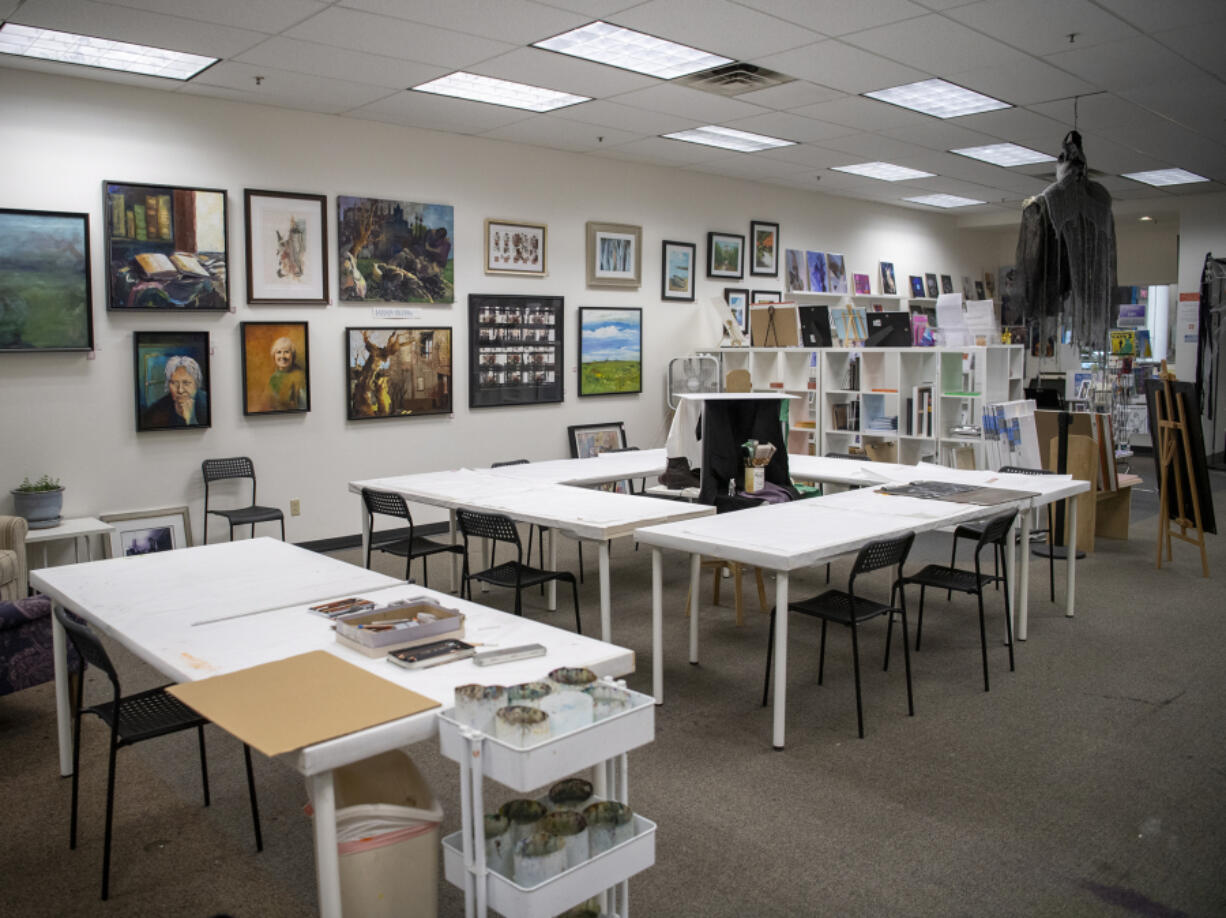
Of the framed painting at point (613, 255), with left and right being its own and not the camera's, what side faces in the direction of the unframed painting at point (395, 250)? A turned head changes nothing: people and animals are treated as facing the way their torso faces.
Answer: right

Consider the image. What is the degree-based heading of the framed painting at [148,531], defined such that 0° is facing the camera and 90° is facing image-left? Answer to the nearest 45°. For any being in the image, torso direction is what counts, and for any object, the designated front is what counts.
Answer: approximately 0°

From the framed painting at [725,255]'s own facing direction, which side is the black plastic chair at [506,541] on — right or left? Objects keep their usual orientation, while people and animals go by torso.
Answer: on its right

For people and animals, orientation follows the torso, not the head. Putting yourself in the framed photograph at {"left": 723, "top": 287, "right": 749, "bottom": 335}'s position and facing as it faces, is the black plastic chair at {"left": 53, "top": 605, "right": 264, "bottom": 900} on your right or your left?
on your right

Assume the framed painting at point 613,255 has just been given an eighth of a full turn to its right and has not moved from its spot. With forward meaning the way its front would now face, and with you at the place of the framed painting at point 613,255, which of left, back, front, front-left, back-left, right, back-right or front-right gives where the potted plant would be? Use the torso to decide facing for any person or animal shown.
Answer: front-right

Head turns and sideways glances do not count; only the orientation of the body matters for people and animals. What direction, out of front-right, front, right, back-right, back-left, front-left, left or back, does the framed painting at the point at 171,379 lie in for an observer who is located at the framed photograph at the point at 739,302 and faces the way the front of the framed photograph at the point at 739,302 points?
right

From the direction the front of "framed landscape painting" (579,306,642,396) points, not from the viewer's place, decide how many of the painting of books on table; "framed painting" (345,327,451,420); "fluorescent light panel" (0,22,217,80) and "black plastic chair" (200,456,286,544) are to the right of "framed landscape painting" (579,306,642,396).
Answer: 4

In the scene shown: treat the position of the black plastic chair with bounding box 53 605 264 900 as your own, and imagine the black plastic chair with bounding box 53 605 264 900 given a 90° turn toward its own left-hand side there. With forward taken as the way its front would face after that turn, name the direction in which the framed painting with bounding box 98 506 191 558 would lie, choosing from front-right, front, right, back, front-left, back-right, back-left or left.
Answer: front-right

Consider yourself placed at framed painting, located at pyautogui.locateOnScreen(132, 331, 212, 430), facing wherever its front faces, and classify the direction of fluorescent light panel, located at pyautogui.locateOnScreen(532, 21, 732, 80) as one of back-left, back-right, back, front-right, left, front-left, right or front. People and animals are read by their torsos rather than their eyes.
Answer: front-left

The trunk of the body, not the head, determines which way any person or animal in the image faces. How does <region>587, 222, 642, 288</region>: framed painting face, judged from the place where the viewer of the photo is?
facing the viewer and to the right of the viewer

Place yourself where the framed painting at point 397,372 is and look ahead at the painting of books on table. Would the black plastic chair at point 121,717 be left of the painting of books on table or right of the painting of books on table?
left

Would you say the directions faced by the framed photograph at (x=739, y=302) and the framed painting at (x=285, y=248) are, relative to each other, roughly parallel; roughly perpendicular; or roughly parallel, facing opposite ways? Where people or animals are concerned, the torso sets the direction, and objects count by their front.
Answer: roughly parallel

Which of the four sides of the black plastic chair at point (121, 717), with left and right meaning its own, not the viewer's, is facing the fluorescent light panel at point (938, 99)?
front

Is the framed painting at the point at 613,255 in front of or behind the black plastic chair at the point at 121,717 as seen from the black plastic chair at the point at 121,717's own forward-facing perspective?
in front

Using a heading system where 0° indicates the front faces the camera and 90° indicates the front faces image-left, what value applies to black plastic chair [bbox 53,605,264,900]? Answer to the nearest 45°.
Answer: approximately 225°

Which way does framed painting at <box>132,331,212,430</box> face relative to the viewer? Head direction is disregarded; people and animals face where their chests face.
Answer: toward the camera

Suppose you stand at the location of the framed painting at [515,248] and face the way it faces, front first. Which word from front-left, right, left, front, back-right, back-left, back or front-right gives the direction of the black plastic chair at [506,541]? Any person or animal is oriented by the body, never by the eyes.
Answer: front-right

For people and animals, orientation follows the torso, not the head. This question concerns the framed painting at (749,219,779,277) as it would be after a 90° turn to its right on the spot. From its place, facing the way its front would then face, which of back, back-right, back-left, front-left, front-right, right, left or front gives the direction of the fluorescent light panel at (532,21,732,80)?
front-left

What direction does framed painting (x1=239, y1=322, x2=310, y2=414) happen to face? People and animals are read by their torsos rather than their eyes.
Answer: toward the camera

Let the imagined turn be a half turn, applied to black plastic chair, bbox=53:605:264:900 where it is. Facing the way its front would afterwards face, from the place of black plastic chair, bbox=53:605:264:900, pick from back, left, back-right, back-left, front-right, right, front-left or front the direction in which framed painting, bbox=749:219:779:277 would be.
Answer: back

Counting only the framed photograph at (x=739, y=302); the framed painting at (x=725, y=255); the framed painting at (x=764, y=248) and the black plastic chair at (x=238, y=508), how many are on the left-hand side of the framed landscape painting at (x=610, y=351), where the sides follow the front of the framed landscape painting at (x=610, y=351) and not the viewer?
3
